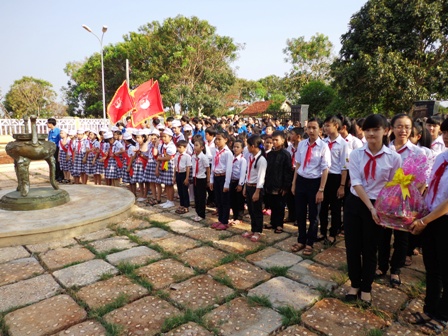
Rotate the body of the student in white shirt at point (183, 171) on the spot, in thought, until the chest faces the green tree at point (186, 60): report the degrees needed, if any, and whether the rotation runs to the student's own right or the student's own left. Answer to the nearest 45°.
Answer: approximately 135° to the student's own right

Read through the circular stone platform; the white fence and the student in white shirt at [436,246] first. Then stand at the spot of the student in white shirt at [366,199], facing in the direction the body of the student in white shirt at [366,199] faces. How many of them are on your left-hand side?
1

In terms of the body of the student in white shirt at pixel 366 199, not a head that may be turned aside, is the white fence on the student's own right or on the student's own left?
on the student's own right

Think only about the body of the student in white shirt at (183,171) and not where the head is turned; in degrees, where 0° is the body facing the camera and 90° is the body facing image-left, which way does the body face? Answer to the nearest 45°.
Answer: approximately 45°

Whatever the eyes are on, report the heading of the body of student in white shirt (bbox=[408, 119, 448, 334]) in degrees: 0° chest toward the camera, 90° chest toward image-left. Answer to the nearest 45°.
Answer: approximately 45°

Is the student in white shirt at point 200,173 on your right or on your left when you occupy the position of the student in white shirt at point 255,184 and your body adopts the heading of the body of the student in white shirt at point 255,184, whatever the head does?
on your right

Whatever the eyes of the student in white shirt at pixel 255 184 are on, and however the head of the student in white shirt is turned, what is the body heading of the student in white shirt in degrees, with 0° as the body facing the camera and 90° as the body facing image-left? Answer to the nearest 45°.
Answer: approximately 45°

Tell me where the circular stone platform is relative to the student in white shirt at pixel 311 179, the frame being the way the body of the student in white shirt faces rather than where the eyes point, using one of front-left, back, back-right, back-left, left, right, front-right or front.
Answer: front-right

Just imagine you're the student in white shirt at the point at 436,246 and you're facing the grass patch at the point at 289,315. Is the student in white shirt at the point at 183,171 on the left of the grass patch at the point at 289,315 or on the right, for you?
right

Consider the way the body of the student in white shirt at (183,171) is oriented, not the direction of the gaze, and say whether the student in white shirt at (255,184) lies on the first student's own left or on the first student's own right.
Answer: on the first student's own left
